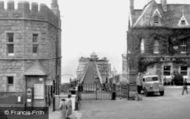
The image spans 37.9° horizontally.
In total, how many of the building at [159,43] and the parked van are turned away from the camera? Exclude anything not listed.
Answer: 0

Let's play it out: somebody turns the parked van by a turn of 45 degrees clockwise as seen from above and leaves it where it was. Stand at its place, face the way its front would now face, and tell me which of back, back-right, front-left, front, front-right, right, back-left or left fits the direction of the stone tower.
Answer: front-right

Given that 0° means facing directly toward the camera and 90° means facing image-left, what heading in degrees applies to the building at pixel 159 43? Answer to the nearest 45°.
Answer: approximately 0°

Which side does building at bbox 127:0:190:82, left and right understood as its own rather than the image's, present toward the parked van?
front

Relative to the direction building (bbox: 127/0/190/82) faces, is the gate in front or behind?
in front

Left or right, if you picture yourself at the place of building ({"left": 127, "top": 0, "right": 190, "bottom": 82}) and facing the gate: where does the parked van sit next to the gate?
left

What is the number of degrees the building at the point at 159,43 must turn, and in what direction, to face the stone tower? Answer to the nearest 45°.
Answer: approximately 45° to its right
